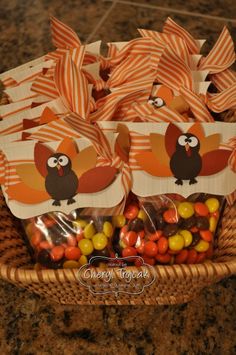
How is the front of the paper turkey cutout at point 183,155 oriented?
toward the camera

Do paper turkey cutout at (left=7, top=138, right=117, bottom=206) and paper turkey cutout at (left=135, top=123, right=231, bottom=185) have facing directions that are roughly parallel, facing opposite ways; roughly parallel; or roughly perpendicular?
roughly parallel

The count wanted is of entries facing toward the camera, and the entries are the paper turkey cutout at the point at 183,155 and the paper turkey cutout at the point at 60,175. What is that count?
2
